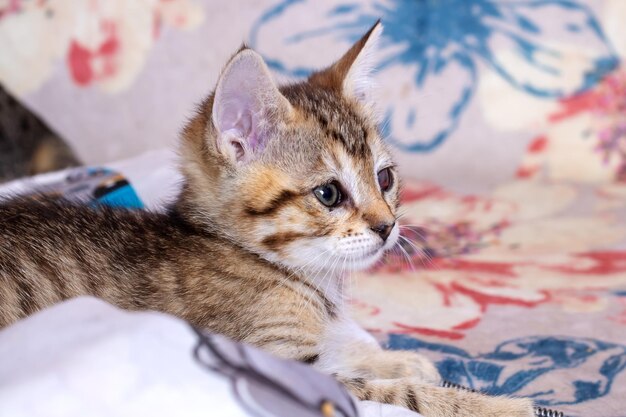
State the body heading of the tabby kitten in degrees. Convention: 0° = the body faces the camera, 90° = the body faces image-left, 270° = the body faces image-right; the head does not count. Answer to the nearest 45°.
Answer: approximately 270°
